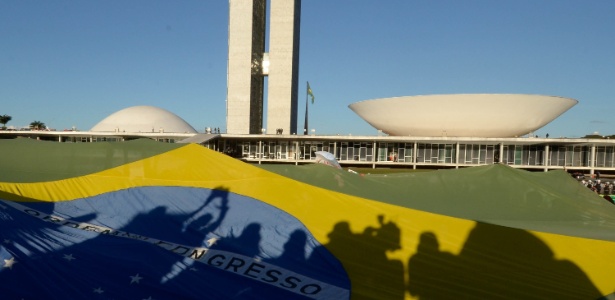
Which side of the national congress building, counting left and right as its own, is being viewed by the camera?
front

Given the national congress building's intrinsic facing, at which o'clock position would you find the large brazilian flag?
The large brazilian flag is roughly at 1 o'clock from the national congress building.
